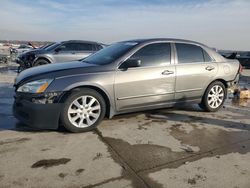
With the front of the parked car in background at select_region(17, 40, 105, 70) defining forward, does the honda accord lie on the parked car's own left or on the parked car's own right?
on the parked car's own left

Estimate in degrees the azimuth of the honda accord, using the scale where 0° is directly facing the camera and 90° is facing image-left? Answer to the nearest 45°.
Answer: approximately 45°

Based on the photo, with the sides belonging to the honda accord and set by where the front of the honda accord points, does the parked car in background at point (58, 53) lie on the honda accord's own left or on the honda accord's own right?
on the honda accord's own right

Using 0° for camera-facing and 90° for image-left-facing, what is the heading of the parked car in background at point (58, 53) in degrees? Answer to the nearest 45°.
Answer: approximately 45°

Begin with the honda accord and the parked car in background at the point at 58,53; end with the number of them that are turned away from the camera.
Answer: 0
